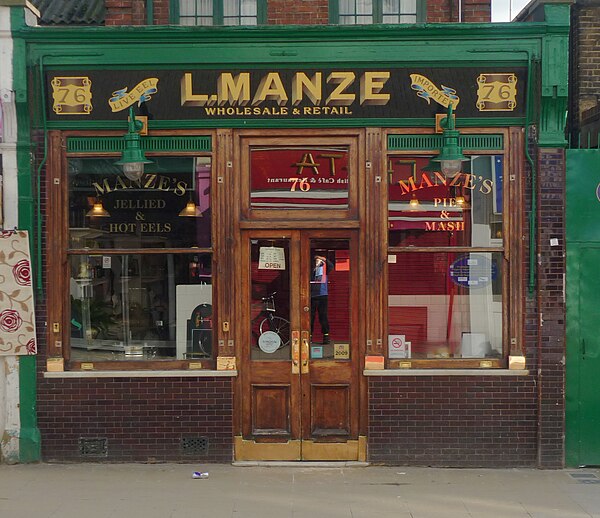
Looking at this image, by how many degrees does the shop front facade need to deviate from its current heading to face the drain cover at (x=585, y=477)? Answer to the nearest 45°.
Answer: approximately 90° to its left

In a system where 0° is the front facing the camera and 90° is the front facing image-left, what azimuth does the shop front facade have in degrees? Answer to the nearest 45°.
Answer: approximately 0°

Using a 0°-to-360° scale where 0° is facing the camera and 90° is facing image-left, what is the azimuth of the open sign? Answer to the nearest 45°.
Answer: approximately 0°

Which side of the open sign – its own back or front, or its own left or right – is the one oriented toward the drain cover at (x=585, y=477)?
left
